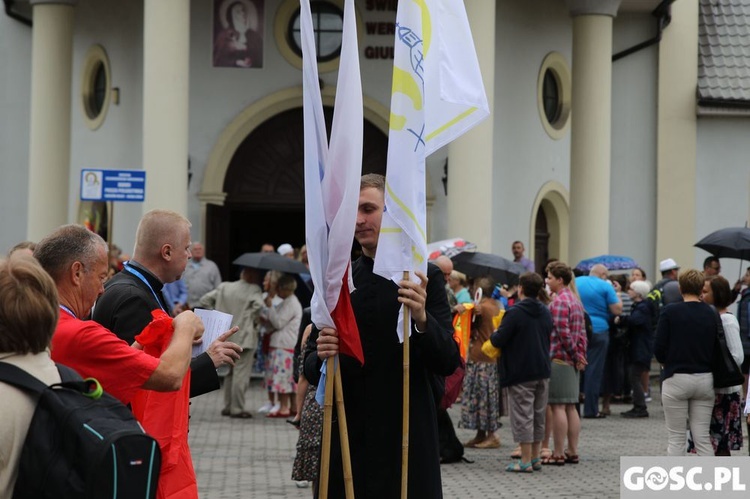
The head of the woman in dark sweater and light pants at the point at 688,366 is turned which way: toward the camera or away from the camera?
away from the camera

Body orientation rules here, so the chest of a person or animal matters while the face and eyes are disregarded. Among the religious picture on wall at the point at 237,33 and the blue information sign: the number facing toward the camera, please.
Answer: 2

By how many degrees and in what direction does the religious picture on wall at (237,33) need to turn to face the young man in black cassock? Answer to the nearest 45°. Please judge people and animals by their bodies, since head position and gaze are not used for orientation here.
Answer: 0° — it already faces them

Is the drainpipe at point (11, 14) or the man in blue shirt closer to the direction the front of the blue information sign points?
the man in blue shirt

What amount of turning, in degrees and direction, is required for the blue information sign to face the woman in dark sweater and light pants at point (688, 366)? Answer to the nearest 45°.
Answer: approximately 45° to its left

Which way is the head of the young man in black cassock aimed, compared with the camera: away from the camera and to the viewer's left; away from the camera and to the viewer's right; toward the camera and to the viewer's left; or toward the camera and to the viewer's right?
toward the camera and to the viewer's left

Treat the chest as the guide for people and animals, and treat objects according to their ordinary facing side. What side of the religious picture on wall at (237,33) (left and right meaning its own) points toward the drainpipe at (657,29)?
left

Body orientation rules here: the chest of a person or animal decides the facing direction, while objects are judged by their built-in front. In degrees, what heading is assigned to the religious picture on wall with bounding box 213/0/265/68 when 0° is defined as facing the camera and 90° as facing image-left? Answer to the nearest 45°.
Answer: approximately 0°

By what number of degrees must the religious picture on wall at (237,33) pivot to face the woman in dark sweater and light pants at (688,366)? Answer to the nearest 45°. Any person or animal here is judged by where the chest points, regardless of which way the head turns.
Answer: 0° — it already faces them

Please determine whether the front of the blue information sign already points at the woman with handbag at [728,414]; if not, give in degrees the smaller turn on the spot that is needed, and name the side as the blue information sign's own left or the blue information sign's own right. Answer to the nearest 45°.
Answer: approximately 45° to the blue information sign's own left

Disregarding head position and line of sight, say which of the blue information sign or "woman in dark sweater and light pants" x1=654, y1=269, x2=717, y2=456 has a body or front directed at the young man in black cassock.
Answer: the blue information sign

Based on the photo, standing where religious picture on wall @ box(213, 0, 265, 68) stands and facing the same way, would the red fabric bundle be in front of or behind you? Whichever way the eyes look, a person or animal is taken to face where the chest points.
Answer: in front

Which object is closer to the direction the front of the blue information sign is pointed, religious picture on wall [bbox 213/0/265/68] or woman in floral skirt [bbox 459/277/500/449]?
the woman in floral skirt

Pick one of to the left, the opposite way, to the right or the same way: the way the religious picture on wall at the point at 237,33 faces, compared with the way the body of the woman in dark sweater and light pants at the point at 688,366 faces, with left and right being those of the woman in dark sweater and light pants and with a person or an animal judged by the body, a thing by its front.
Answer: the opposite way

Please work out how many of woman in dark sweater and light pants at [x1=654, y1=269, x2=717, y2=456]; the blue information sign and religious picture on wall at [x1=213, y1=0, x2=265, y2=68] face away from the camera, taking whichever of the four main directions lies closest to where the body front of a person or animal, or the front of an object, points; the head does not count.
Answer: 1

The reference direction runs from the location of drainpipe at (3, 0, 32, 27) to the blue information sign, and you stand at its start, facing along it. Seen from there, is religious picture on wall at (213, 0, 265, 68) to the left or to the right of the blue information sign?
left

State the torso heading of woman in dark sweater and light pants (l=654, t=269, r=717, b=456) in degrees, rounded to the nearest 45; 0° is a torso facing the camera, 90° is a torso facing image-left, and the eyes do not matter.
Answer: approximately 180°

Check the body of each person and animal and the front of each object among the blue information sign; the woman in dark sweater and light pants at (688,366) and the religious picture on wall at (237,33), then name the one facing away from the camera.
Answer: the woman in dark sweater and light pants

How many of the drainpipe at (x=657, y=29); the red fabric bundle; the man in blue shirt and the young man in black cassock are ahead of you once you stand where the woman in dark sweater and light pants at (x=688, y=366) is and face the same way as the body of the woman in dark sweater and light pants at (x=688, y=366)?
2
